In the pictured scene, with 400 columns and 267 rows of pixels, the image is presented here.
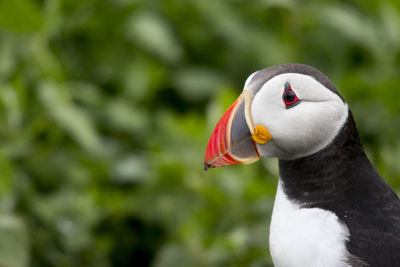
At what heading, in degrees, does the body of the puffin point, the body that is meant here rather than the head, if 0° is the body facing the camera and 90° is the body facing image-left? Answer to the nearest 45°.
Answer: approximately 90°

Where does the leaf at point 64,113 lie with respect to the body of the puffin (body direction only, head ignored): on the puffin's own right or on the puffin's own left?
on the puffin's own right

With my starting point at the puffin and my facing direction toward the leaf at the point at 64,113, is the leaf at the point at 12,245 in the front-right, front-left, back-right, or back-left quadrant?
front-left
